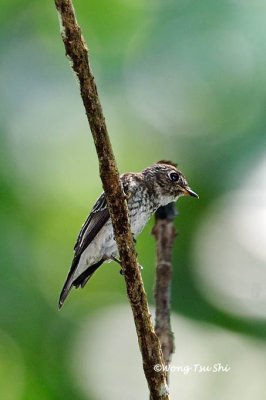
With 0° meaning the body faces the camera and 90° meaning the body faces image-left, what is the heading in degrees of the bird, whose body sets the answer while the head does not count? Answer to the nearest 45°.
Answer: approximately 270°
